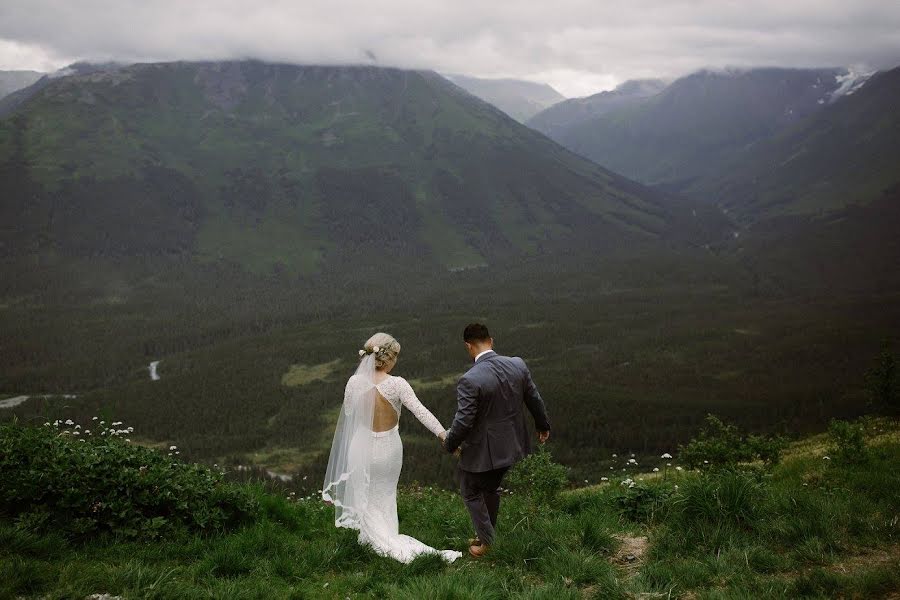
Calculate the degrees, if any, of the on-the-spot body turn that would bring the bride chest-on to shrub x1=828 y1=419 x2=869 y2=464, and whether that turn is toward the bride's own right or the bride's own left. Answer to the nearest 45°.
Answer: approximately 90° to the bride's own right

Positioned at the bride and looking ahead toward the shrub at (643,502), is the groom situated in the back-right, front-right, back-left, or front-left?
front-right

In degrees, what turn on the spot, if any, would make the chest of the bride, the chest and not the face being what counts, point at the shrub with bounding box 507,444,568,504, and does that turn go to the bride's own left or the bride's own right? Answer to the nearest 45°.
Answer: approximately 90° to the bride's own right

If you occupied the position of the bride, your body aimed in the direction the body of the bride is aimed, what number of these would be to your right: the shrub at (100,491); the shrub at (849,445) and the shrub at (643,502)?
2

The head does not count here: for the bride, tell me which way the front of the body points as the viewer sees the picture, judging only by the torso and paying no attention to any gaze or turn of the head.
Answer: away from the camera

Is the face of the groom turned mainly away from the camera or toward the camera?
away from the camera

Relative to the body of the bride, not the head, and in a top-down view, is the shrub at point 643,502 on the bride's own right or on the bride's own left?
on the bride's own right

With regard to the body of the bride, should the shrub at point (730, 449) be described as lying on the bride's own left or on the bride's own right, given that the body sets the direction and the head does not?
on the bride's own right

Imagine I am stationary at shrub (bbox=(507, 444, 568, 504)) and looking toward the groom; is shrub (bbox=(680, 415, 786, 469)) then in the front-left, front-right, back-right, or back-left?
back-left

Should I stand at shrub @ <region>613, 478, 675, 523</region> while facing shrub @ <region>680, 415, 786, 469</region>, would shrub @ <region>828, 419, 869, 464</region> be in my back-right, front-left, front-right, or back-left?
front-right

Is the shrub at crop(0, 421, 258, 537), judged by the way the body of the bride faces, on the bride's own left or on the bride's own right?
on the bride's own left
